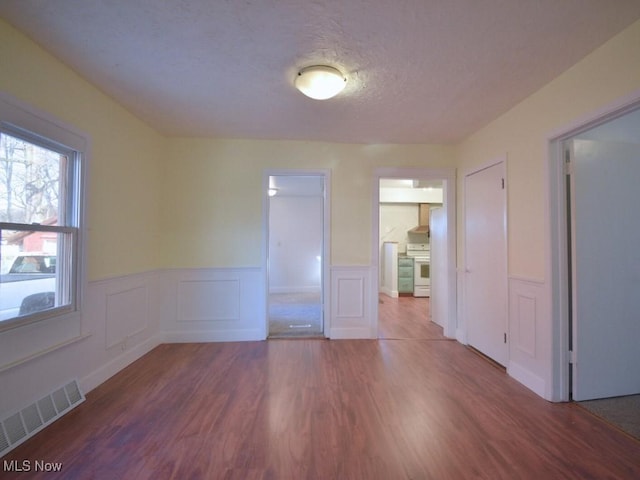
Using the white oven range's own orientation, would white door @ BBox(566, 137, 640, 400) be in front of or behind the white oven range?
in front

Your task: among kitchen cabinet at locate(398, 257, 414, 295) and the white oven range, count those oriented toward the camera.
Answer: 2

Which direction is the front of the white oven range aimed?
toward the camera

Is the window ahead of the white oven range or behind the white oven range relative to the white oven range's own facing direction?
ahead

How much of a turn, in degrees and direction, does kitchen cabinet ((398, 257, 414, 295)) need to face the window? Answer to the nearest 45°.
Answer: approximately 45° to its right

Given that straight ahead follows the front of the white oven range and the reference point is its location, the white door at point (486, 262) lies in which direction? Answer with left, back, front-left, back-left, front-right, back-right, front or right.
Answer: front

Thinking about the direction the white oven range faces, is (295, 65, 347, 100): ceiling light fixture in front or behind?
in front

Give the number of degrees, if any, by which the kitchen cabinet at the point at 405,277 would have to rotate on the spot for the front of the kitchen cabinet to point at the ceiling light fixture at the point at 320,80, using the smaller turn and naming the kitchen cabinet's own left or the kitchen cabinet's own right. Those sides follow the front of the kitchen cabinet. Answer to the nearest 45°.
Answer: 0° — it already faces it

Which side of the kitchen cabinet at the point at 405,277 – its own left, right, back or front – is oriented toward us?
front
